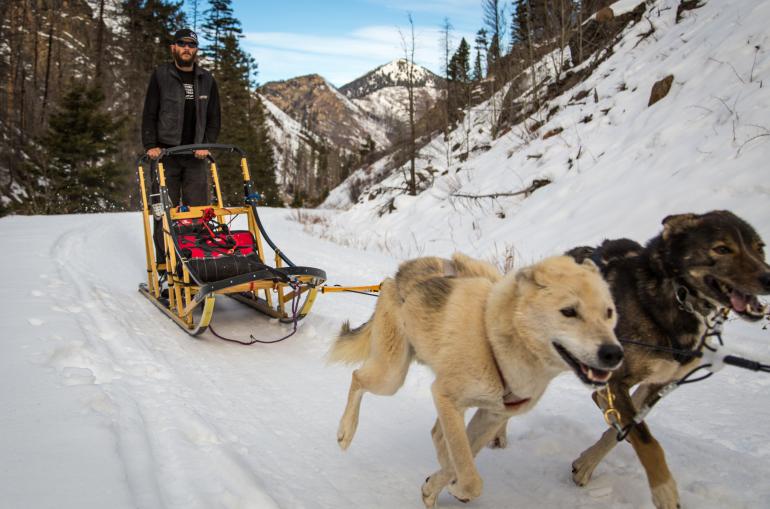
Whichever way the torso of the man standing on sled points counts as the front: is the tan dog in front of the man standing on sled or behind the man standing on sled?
in front

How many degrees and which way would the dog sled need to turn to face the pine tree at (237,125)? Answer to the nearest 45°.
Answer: approximately 135° to its left

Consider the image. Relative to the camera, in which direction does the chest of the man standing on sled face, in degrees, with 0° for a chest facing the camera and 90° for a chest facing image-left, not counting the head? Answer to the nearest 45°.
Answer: approximately 0°

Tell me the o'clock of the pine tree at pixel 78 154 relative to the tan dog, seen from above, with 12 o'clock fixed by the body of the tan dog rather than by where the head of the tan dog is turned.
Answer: The pine tree is roughly at 6 o'clock from the tan dog.

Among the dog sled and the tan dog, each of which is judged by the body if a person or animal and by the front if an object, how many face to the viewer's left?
0

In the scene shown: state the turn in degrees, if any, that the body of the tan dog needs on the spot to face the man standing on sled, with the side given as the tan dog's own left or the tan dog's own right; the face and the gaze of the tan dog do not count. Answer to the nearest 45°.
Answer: approximately 180°

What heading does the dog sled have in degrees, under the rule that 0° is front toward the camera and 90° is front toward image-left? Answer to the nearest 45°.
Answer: approximately 315°

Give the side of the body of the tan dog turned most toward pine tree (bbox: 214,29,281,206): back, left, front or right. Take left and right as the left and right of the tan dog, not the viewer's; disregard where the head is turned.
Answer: back

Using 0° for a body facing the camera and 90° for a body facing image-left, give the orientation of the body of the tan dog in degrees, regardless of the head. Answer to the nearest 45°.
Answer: approximately 315°

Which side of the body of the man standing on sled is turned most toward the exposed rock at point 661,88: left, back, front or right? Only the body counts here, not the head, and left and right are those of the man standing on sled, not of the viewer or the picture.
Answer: left
